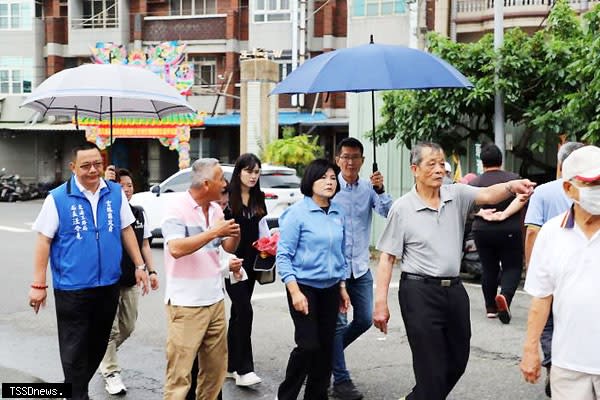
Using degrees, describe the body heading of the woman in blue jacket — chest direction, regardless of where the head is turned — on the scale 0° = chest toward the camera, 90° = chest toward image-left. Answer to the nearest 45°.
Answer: approximately 315°

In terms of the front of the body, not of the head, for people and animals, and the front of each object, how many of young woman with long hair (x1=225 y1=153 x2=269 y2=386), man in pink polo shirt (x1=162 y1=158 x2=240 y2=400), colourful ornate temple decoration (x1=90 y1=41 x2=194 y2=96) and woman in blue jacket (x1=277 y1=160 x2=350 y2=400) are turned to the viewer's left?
0

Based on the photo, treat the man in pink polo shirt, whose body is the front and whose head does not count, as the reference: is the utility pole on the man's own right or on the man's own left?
on the man's own left

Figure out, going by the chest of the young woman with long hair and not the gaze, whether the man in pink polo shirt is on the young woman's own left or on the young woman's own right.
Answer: on the young woman's own right

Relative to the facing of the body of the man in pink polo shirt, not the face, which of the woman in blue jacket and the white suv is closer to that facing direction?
the woman in blue jacket

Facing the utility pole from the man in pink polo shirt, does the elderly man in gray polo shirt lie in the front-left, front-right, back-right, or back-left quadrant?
front-right

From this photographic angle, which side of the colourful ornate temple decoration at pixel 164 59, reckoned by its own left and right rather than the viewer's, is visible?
front

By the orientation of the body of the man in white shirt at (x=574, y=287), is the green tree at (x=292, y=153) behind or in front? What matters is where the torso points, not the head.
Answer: behind

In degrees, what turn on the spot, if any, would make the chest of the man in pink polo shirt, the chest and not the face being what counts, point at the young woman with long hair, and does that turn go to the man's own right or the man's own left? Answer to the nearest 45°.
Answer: approximately 135° to the man's own left

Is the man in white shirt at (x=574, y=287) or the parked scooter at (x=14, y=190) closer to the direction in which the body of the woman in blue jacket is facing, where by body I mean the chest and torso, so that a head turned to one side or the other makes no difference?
the man in white shirt

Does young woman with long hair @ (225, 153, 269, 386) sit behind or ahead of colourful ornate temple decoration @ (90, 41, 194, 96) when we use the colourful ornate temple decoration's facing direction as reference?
ahead

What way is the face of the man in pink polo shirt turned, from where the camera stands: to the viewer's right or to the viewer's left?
to the viewer's right

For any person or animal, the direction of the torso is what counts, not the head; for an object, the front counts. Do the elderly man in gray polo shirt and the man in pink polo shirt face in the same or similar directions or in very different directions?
same or similar directions

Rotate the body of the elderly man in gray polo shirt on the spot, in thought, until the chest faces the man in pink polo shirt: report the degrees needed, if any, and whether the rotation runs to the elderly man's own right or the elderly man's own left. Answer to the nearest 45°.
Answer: approximately 135° to the elderly man's own right
